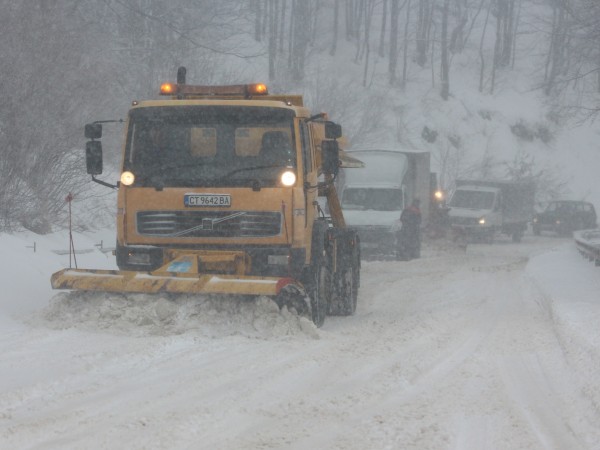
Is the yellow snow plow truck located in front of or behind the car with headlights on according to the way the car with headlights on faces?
in front

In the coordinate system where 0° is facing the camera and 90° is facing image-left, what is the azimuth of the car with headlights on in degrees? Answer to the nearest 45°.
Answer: approximately 45°

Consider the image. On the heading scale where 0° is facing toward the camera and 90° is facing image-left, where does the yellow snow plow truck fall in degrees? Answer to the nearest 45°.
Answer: approximately 0°

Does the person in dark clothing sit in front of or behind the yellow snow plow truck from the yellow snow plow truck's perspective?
behind

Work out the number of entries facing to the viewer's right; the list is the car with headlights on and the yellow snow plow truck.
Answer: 0

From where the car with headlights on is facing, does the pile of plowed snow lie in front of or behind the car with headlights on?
in front
